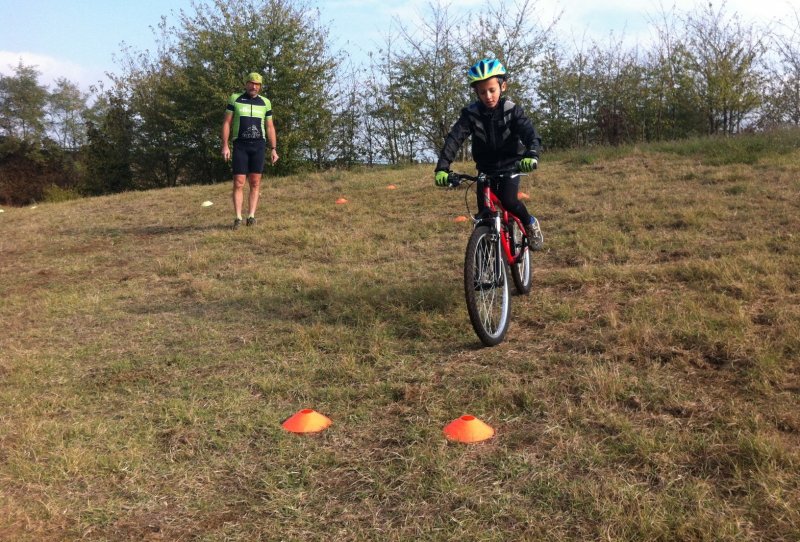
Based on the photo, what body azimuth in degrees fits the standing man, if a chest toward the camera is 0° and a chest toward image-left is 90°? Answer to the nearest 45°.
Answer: approximately 0°

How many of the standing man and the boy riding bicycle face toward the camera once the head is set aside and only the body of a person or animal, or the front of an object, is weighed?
2

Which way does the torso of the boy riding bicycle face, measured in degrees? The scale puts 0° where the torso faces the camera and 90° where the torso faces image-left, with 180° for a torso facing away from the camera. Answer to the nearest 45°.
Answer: approximately 0°

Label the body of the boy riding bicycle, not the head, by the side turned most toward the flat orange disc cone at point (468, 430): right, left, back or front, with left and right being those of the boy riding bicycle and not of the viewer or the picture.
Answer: front

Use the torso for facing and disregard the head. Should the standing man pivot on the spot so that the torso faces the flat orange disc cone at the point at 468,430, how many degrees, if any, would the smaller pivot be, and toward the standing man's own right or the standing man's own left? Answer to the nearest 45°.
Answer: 0° — they already face it

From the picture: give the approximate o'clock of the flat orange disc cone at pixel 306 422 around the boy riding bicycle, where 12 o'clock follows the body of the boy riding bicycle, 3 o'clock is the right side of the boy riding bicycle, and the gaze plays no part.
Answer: The flat orange disc cone is roughly at 1 o'clock from the boy riding bicycle.

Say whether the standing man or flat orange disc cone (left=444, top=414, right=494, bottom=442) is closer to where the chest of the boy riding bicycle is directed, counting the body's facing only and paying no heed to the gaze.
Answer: the flat orange disc cone
